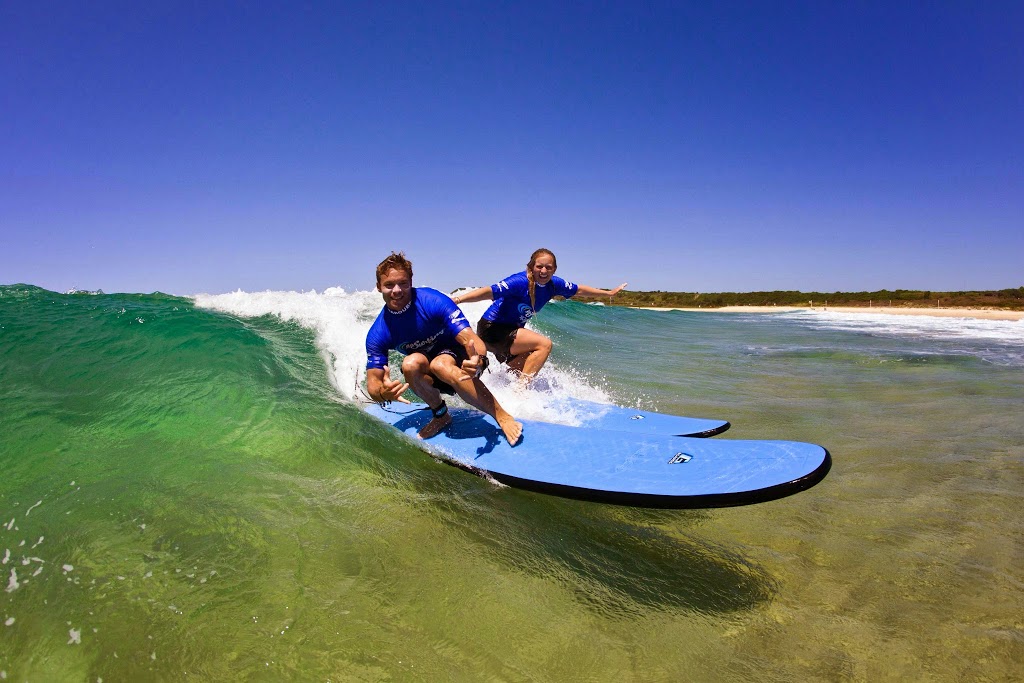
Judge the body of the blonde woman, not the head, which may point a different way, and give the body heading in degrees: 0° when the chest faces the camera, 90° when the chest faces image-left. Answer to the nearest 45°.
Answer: approximately 315°

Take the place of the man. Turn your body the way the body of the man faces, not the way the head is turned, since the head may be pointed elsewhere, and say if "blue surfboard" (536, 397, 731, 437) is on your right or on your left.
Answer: on your left

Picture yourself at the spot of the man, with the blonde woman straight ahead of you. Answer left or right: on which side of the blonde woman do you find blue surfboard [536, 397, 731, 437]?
right

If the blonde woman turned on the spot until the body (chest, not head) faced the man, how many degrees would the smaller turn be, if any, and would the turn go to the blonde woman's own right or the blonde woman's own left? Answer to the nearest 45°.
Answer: approximately 45° to the blonde woman's own right

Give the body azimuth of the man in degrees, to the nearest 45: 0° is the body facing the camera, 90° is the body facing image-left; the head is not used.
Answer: approximately 0°

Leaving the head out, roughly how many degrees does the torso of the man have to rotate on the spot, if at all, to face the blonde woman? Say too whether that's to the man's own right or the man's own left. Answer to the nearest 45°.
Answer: approximately 135° to the man's own left
